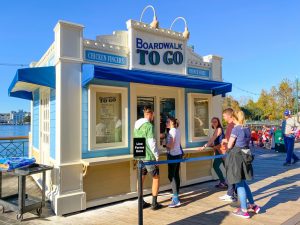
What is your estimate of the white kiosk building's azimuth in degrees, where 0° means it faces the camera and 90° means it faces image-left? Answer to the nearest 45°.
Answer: approximately 315°

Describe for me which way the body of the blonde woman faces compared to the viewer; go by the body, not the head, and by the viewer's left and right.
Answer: facing away from the viewer and to the left of the viewer

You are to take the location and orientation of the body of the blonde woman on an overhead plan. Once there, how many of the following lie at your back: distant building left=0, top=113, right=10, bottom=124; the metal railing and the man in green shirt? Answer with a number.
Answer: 0

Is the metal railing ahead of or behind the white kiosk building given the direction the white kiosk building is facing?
behind

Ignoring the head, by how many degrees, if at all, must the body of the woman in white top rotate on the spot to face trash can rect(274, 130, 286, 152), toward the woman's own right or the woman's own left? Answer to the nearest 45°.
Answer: approximately 135° to the woman's own right

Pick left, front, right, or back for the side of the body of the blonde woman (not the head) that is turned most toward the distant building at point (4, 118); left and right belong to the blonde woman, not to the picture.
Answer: front

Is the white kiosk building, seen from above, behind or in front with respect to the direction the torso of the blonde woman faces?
in front

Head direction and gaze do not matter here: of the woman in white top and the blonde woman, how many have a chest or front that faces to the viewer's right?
0

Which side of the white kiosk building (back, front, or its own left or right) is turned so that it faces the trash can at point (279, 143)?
left

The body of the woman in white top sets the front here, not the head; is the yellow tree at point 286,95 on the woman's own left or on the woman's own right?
on the woman's own right

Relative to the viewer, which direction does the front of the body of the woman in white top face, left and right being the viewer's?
facing to the left of the viewer

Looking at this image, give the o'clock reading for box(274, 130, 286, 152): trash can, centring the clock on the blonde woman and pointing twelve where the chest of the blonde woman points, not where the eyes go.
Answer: The trash can is roughly at 2 o'clock from the blonde woman.

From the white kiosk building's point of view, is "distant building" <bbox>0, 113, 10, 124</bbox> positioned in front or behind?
behind

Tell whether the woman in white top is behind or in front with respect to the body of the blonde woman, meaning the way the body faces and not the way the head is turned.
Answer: in front

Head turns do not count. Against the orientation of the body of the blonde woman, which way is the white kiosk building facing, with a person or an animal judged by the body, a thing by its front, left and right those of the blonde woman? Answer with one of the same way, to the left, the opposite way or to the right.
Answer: the opposite way
